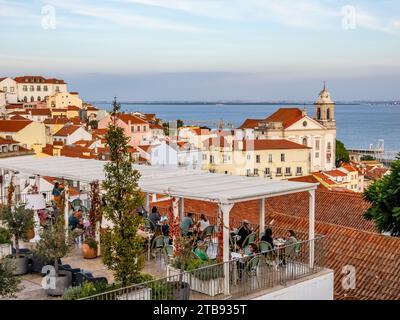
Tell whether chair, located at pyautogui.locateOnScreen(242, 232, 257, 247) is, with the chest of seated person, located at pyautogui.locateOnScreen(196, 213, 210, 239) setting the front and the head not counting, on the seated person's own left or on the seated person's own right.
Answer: on the seated person's own left

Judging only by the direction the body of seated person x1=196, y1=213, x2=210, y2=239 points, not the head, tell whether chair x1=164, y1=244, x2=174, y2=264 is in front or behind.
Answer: in front

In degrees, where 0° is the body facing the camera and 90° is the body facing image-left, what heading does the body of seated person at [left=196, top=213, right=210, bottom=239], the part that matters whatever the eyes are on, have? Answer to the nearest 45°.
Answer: approximately 45°
